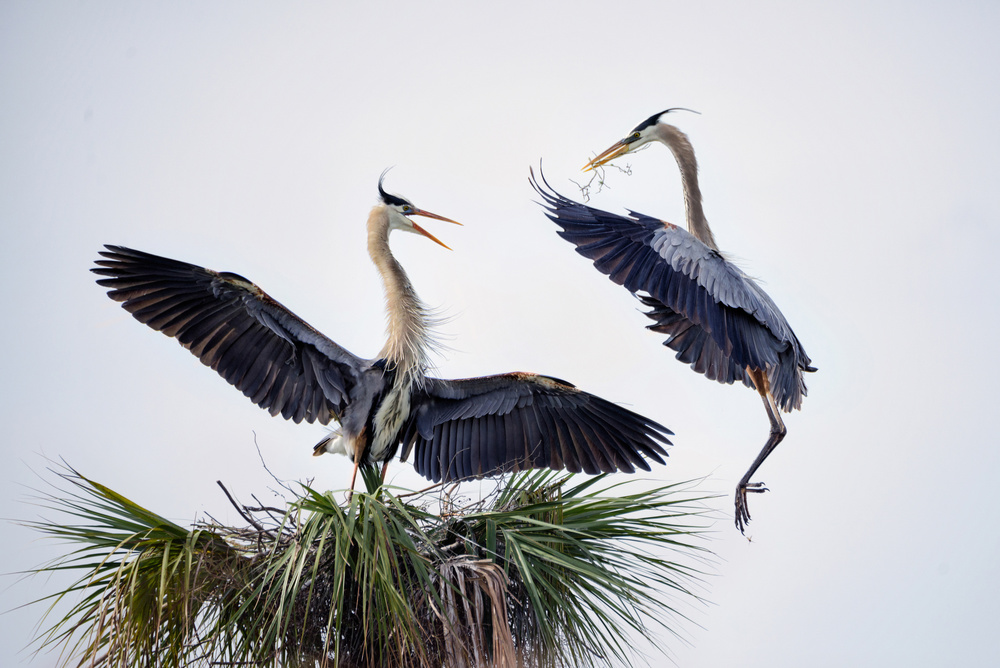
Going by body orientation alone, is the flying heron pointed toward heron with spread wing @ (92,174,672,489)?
yes

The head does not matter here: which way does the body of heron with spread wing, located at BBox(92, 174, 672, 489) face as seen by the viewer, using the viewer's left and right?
facing the viewer and to the right of the viewer

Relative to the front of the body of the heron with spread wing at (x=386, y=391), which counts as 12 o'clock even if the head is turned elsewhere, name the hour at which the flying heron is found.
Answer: The flying heron is roughly at 11 o'clock from the heron with spread wing.

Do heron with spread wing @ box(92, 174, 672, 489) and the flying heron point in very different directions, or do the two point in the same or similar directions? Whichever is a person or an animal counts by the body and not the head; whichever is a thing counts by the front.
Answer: very different directions

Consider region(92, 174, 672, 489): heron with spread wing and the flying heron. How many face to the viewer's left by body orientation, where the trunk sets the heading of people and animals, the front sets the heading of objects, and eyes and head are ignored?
1

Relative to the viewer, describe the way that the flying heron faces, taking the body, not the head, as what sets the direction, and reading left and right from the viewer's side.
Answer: facing to the left of the viewer
